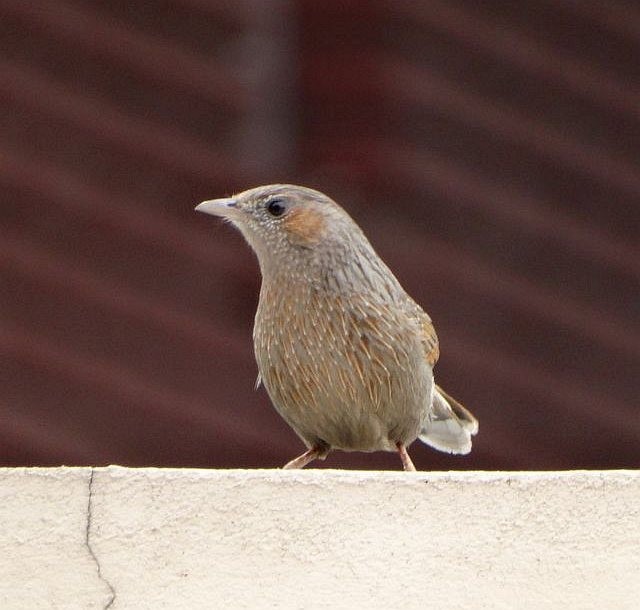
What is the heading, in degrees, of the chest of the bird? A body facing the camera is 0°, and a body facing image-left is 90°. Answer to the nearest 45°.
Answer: approximately 45°
